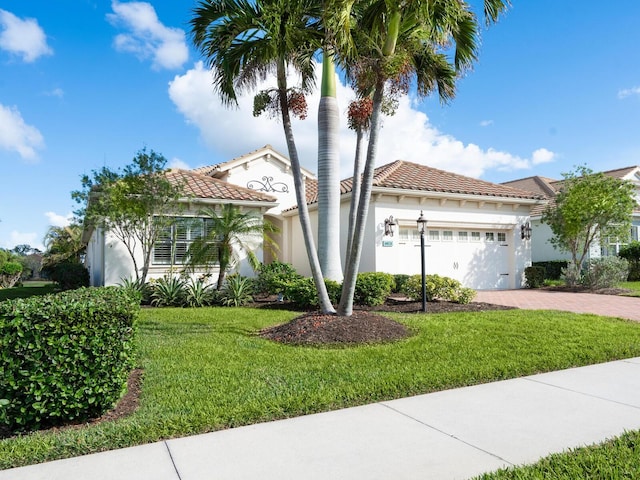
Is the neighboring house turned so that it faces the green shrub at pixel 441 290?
no

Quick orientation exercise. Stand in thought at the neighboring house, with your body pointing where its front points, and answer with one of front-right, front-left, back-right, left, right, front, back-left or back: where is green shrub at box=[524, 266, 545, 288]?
front-right

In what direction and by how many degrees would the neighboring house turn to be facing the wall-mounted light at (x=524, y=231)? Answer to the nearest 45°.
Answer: approximately 45° to its right

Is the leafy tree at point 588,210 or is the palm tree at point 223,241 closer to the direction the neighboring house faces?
the leafy tree

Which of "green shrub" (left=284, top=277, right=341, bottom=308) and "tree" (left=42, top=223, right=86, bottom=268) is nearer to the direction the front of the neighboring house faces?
the green shrub

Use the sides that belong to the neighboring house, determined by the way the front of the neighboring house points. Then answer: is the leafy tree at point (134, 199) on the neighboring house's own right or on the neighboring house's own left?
on the neighboring house's own right

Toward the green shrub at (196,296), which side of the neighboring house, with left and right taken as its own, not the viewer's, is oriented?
right

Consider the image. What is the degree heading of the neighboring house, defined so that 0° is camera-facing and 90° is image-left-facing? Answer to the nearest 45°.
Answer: approximately 315°

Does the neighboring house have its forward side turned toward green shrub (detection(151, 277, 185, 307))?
no

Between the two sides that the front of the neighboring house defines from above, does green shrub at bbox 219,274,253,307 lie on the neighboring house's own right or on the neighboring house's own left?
on the neighboring house's own right

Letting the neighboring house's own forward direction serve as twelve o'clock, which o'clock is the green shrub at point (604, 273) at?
The green shrub is roughly at 1 o'clock from the neighboring house.

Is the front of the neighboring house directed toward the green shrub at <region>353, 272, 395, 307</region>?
no

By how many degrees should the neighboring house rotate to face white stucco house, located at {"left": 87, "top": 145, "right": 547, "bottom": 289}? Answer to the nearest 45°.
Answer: approximately 90° to its right

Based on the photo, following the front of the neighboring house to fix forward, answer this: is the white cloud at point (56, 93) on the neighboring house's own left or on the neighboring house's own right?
on the neighboring house's own right

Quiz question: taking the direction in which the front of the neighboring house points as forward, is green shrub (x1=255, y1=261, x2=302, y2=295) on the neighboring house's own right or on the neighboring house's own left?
on the neighboring house's own right
